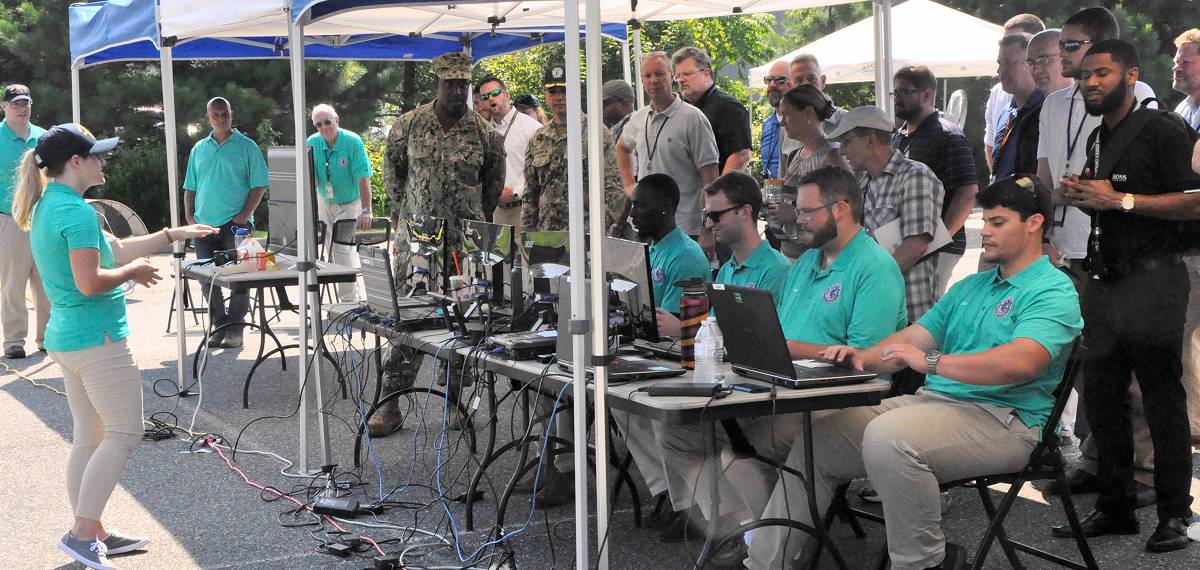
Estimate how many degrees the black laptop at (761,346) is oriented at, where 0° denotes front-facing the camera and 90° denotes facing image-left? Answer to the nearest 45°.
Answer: approximately 225°

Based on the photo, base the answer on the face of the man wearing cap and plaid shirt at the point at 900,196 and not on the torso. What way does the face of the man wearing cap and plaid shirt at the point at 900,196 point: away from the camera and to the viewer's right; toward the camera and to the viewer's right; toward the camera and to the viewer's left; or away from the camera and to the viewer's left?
toward the camera and to the viewer's left

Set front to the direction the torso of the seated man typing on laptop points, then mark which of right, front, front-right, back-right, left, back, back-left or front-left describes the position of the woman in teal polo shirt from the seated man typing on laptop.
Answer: front-right

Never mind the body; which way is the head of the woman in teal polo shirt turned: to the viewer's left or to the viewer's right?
to the viewer's right

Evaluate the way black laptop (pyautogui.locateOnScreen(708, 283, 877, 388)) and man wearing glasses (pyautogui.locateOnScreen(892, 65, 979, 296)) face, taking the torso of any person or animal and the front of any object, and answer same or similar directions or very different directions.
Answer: very different directions

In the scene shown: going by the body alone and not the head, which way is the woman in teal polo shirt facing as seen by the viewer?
to the viewer's right

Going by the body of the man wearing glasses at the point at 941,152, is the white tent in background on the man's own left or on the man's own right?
on the man's own right

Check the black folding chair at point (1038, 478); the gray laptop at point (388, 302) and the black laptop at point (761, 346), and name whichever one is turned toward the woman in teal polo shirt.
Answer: the black folding chair

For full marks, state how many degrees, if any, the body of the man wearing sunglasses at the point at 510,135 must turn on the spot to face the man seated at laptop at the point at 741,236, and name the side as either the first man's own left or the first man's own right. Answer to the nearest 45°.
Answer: approximately 45° to the first man's own left

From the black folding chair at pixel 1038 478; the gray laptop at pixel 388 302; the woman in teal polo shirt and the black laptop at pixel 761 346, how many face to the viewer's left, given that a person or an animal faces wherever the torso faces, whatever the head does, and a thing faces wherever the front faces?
1

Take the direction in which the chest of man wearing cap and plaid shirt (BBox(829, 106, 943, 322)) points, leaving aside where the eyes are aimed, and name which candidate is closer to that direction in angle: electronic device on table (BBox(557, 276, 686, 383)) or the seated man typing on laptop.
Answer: the electronic device on table
